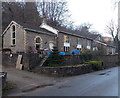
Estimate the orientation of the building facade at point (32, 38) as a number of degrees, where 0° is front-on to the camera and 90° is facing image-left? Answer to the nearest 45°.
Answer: approximately 315°

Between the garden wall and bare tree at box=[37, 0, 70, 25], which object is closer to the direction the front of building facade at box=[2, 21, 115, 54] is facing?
the garden wall

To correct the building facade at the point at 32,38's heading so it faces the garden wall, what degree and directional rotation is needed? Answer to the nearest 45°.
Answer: approximately 45° to its left

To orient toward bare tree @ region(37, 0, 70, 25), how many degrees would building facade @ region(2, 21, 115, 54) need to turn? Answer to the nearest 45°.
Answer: approximately 135° to its left

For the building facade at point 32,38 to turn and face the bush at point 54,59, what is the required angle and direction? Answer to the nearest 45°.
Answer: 0° — it already faces it
